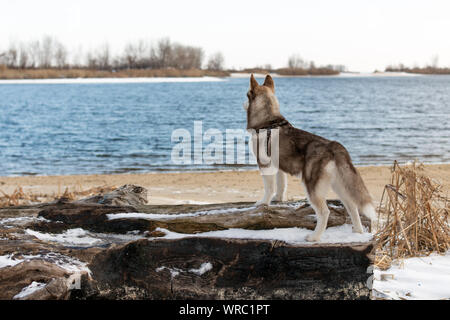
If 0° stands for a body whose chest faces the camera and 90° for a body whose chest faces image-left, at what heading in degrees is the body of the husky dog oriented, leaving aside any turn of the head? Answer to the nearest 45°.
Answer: approximately 135°
